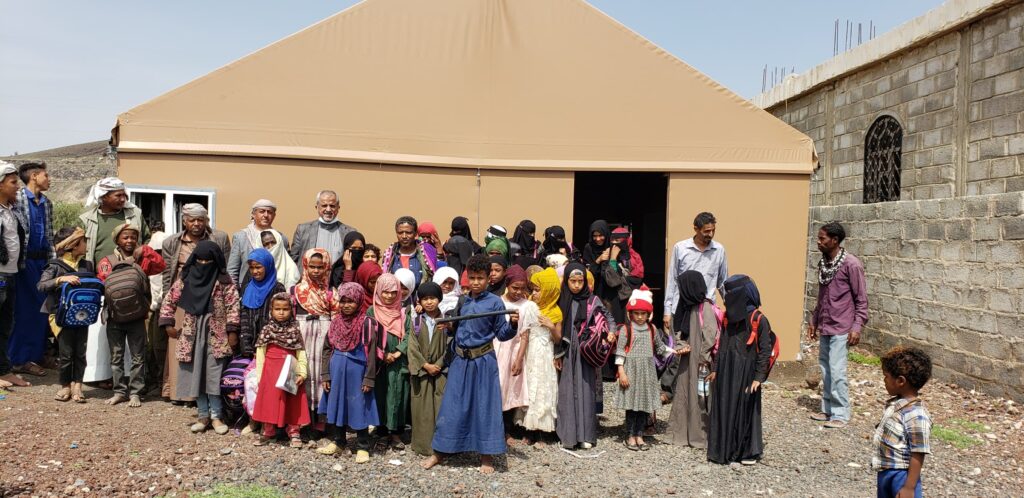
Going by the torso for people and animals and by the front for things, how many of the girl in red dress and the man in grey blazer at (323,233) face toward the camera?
2

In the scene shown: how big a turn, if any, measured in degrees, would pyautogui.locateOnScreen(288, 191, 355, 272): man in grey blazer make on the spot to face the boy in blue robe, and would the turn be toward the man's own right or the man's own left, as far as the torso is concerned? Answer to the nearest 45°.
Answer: approximately 45° to the man's own left

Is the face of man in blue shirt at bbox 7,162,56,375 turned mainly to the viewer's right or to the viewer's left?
to the viewer's right

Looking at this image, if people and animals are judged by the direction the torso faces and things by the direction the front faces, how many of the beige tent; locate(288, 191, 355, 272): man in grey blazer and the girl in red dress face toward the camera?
3

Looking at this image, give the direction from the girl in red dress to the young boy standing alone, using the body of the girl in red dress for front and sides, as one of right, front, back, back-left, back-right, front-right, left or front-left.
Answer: front-left

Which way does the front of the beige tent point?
toward the camera

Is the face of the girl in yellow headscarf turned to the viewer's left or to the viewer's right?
to the viewer's left

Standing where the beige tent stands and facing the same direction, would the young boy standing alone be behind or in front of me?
in front

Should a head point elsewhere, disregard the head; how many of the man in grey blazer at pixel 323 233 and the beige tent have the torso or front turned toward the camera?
2

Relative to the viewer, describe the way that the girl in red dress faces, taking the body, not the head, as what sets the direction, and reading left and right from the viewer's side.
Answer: facing the viewer
